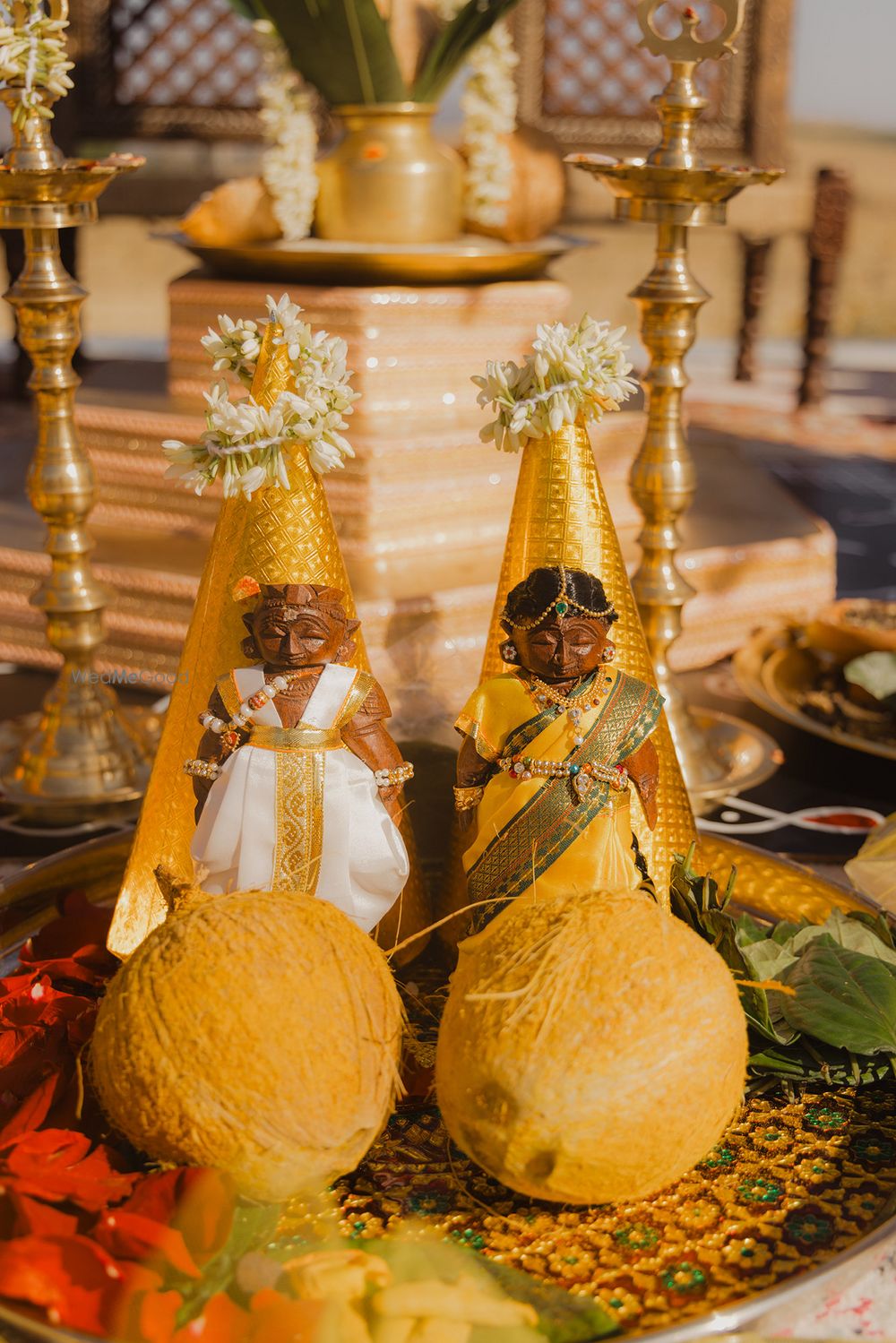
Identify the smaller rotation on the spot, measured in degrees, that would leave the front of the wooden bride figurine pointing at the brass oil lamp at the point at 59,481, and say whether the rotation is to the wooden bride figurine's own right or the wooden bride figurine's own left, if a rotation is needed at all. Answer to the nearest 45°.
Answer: approximately 135° to the wooden bride figurine's own right

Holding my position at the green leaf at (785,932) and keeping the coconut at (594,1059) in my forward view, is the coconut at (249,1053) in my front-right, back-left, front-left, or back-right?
front-right

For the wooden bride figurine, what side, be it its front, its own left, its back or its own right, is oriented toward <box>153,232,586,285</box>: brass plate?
back

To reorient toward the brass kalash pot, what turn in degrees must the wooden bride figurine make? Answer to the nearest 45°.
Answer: approximately 180°

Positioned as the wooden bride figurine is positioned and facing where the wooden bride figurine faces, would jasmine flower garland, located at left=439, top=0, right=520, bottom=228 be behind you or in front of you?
behind

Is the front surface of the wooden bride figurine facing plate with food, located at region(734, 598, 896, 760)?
no

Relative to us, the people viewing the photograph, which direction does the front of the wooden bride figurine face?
facing the viewer
